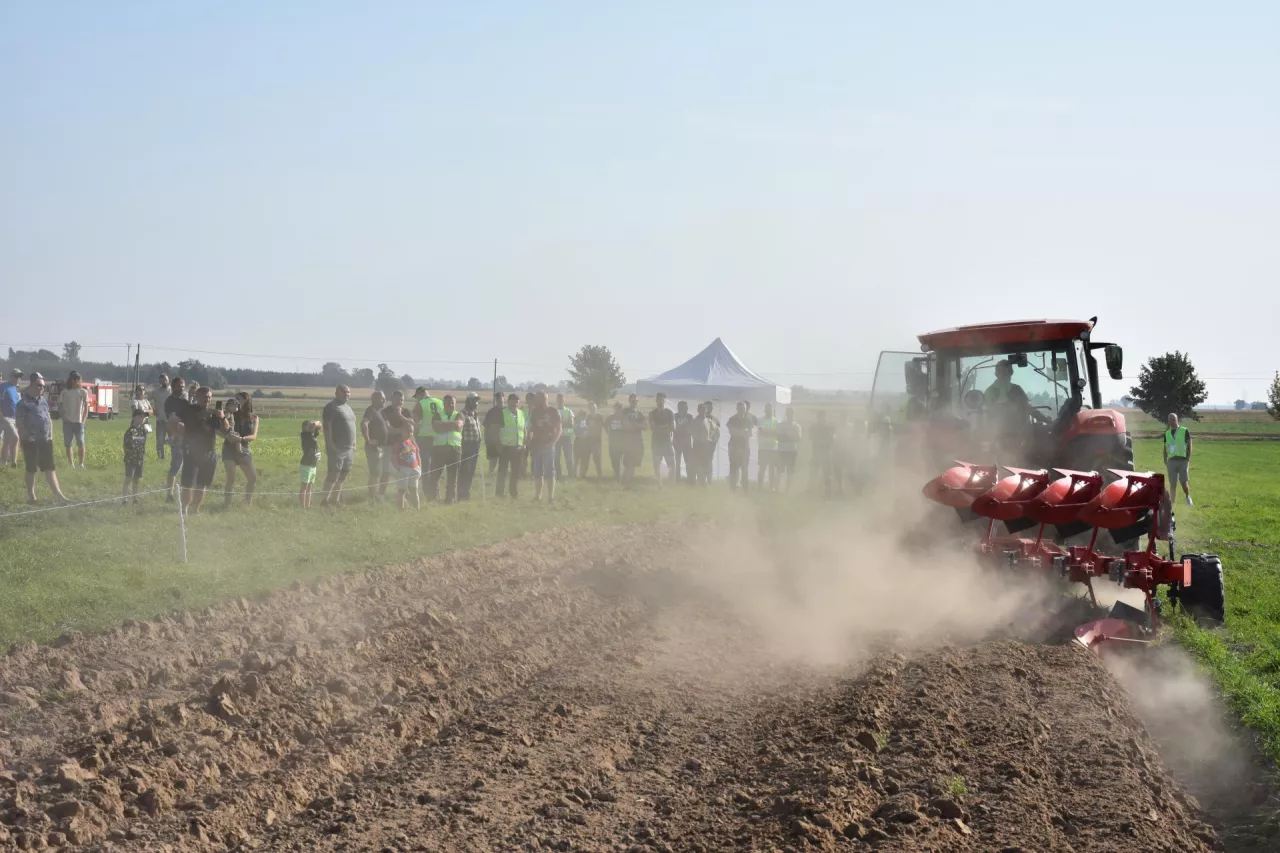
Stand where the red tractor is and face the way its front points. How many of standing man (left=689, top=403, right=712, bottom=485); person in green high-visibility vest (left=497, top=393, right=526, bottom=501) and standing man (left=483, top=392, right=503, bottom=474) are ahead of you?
3

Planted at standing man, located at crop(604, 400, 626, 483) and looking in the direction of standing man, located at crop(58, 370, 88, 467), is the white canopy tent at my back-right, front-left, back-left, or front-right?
back-right

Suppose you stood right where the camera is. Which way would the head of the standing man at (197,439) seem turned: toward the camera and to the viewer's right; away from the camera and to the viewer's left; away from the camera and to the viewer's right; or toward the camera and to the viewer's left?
toward the camera and to the viewer's right

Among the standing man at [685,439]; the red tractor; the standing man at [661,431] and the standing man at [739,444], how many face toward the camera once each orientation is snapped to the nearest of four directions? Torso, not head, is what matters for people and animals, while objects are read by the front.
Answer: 3

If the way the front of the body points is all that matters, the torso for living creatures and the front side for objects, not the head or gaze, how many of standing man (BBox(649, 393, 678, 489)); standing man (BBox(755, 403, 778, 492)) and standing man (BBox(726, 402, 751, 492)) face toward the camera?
3

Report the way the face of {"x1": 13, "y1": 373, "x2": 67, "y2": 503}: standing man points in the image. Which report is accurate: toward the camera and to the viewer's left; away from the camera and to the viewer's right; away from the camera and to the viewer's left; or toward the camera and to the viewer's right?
toward the camera and to the viewer's right

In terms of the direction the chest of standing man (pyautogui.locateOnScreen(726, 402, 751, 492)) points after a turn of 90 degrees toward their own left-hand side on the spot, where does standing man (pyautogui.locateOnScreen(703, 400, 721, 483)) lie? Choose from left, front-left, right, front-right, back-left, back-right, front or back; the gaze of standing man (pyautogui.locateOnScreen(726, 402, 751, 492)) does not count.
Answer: back-left

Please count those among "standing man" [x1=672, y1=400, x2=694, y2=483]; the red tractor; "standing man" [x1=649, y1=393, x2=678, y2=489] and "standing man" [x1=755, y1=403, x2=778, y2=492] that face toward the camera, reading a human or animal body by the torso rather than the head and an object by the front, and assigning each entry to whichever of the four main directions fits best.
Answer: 3

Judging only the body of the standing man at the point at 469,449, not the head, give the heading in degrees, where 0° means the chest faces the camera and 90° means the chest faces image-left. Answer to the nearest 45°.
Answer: approximately 315°

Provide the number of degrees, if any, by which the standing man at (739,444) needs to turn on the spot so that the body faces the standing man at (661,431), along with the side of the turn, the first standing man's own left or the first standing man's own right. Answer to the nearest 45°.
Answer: approximately 90° to the first standing man's own right

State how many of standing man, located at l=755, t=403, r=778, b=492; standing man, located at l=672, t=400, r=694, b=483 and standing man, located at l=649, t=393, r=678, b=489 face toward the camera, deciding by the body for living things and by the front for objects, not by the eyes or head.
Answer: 3

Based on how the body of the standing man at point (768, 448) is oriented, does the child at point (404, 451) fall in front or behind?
in front
